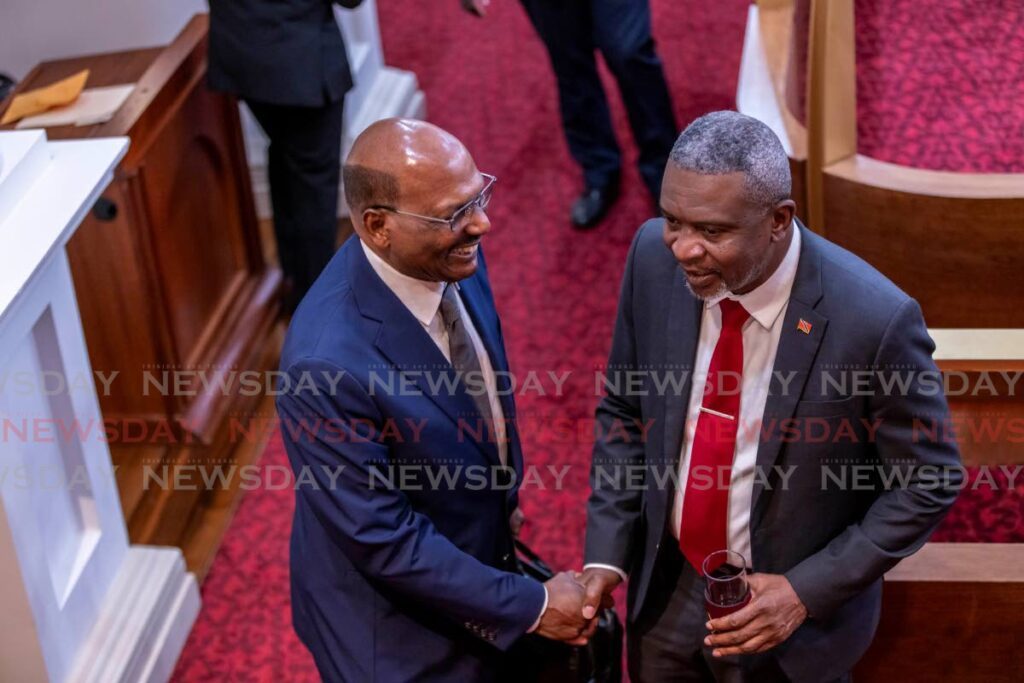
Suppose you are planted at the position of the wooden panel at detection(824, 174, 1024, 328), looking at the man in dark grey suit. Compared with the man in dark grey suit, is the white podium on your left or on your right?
right

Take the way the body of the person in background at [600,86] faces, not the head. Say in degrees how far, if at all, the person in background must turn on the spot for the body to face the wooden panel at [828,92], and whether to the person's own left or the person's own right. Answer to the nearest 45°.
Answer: approximately 45° to the person's own left

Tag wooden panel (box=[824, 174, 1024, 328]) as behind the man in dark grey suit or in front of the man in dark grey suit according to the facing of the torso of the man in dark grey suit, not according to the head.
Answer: behind

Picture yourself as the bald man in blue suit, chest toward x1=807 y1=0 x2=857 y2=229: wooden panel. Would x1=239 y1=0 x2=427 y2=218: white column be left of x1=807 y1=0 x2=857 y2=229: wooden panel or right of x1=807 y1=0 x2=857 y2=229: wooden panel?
left

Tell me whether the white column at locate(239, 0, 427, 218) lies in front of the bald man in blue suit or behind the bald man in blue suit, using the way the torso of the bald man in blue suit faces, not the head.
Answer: behind

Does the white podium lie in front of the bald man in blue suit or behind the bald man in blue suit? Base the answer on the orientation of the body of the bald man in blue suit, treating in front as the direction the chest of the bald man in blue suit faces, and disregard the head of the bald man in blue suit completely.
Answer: behind

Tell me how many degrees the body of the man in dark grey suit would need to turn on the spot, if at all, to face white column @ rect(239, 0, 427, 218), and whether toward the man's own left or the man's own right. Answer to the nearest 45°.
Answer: approximately 90° to the man's own right

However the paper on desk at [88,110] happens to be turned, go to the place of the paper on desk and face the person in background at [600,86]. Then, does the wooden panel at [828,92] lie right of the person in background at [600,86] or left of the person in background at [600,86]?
right

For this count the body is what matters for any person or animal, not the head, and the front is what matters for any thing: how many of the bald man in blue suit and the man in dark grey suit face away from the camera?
0

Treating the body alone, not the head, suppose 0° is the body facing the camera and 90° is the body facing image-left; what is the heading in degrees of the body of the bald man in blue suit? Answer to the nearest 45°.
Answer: approximately 315°

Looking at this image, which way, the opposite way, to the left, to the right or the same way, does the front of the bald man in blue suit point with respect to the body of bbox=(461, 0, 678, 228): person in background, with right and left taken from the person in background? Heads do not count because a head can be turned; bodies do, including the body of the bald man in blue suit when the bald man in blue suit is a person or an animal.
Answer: to the left

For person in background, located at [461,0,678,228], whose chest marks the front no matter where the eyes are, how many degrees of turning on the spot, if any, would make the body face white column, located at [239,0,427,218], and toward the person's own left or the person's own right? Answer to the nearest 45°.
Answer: approximately 90° to the person's own right

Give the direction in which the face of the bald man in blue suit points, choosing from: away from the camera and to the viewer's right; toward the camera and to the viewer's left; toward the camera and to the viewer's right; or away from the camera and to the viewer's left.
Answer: toward the camera and to the viewer's right

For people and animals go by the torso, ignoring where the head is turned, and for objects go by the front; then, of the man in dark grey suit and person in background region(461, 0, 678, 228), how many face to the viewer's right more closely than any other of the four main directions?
0

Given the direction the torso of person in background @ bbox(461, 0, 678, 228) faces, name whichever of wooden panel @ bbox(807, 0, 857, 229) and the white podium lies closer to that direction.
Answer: the white podium

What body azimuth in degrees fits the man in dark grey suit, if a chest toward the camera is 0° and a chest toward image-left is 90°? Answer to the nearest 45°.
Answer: approximately 45°

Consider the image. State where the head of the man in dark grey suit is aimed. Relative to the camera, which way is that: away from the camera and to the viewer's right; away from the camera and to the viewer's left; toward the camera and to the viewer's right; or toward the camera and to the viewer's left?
toward the camera and to the viewer's left
